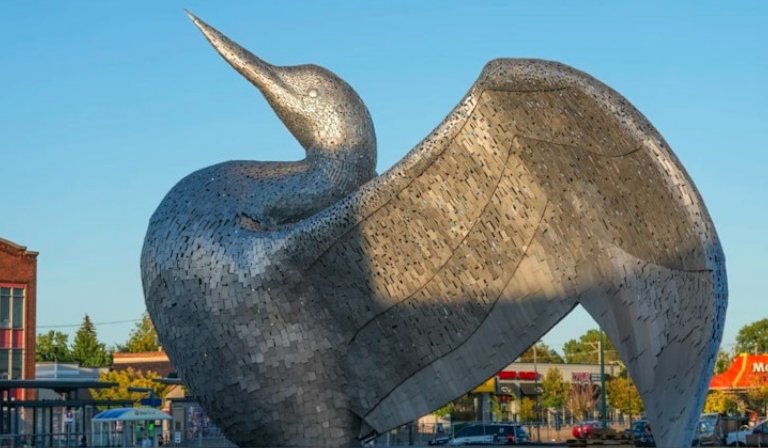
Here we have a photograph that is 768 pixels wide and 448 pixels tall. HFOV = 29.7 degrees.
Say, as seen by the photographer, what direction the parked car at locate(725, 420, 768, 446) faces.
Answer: facing to the left of the viewer

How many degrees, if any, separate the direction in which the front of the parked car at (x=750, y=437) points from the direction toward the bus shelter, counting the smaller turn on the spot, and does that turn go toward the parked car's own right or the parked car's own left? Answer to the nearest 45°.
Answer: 0° — it already faces it

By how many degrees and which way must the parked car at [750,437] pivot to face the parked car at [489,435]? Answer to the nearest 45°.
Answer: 0° — it already faces it

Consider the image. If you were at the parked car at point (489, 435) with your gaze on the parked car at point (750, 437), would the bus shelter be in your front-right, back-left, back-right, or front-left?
back-right
